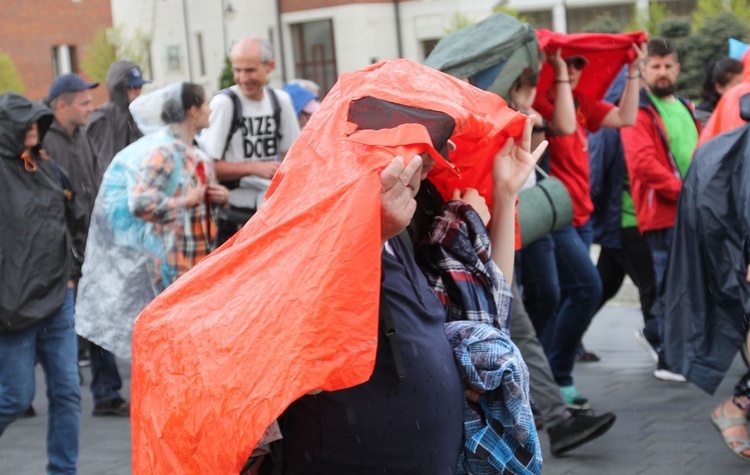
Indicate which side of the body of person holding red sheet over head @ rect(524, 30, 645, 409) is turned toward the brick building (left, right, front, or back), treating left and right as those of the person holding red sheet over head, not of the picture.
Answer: back
